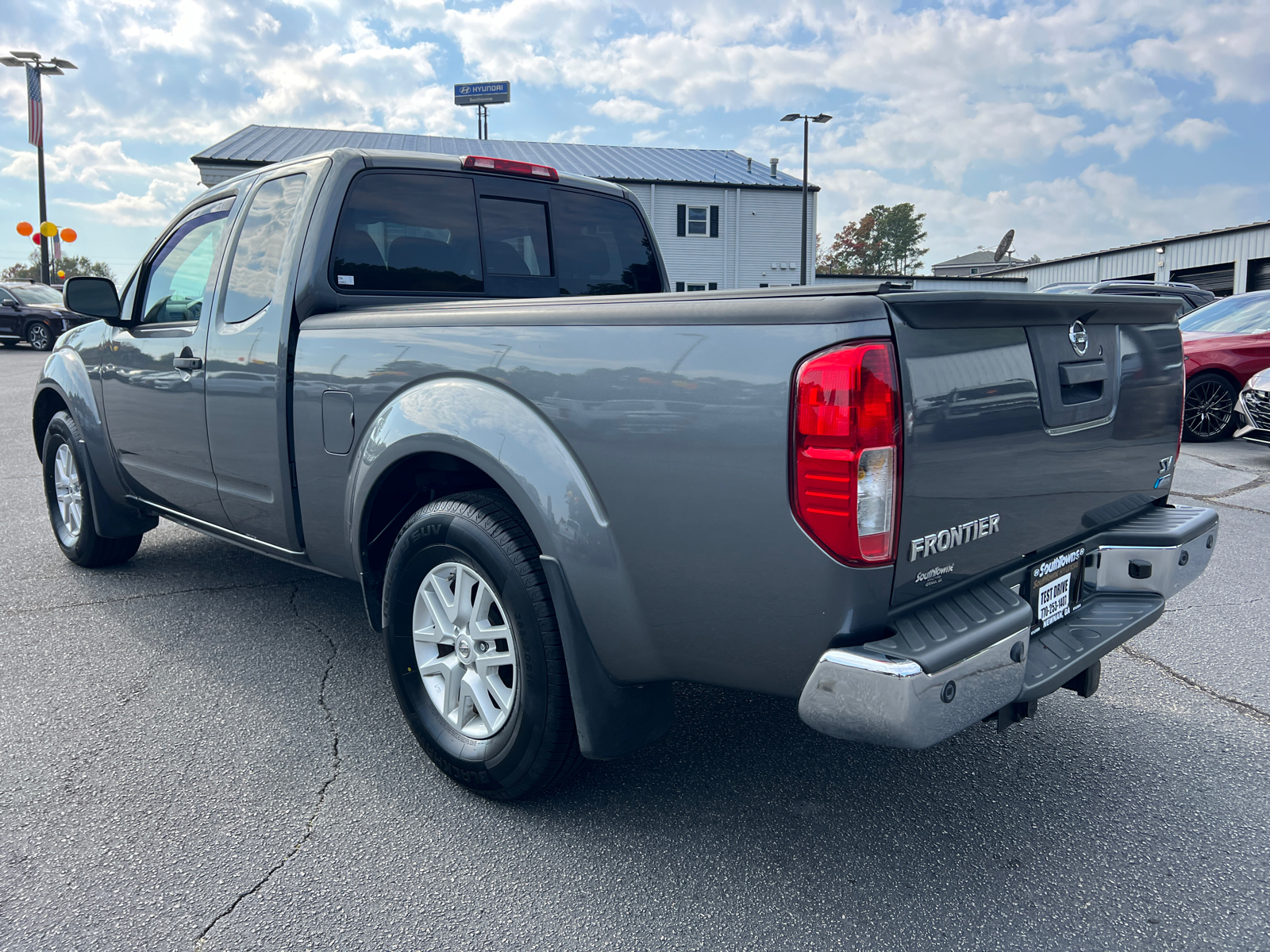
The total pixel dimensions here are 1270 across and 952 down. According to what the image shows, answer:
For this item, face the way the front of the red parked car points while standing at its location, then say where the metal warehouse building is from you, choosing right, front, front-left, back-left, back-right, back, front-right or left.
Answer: back-right

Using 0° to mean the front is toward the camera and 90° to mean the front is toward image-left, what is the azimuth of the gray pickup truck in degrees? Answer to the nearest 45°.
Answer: approximately 135°

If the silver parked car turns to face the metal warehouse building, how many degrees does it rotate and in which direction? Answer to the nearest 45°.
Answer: approximately 135° to its right

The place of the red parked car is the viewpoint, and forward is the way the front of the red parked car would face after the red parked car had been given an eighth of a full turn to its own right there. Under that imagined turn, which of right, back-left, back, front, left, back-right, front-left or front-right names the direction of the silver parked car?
left

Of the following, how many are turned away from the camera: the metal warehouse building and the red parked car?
0

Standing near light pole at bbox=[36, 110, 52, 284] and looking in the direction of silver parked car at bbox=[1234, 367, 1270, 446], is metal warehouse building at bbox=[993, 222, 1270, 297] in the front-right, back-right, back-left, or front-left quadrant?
front-left

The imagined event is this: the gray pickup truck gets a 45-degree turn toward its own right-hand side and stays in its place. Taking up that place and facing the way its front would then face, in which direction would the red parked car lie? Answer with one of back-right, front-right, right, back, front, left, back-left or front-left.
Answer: front-right

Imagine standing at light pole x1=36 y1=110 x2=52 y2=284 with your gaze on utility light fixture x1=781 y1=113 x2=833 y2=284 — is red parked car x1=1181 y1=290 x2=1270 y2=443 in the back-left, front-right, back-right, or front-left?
front-right

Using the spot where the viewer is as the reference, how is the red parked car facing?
facing the viewer and to the left of the viewer

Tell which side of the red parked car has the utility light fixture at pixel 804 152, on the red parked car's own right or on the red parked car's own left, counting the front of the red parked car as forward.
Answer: on the red parked car's own right

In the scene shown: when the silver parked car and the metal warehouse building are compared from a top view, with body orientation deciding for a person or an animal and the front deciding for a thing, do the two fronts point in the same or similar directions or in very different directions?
same or similar directions

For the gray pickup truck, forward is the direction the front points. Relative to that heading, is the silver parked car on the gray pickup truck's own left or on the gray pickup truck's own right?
on the gray pickup truck's own right

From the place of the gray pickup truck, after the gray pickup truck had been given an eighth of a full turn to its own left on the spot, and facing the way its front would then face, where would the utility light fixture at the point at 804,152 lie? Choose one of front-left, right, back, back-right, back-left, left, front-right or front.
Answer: right

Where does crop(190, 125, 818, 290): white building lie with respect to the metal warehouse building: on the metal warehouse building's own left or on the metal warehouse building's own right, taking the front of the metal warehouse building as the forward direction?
on the metal warehouse building's own right

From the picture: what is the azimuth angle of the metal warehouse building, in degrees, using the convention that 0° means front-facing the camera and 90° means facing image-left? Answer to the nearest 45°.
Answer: approximately 45°

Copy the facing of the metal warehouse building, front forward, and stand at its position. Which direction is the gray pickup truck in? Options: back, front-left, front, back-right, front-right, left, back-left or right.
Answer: front-left
